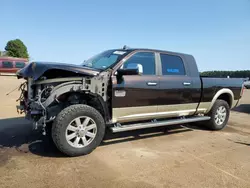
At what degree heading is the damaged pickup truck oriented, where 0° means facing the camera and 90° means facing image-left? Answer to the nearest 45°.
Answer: approximately 45°
